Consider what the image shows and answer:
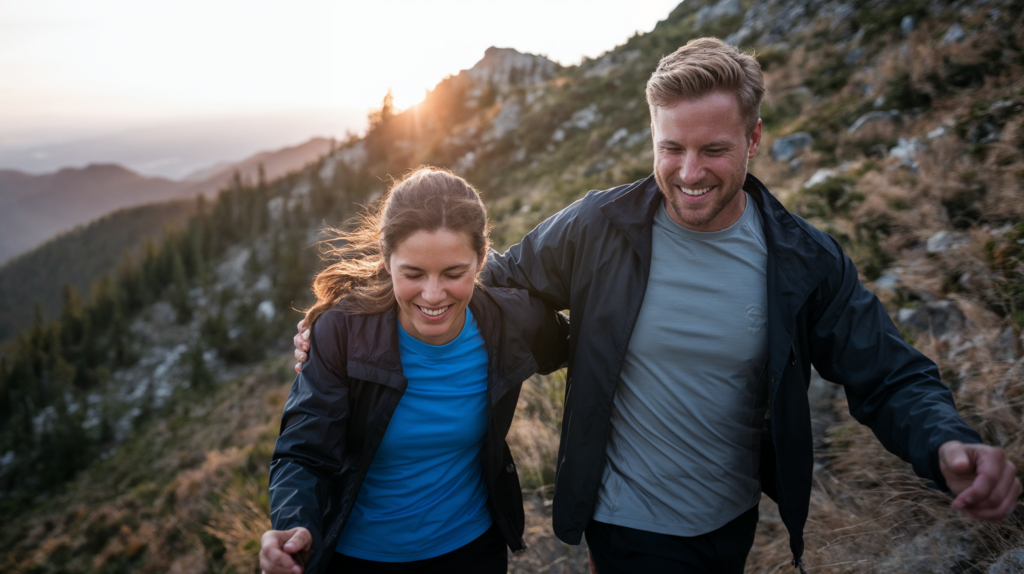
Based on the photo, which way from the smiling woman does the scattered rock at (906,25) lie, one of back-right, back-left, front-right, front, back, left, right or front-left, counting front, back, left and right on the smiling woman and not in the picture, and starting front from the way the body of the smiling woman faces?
back-left

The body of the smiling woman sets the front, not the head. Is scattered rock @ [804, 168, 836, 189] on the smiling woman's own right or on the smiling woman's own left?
on the smiling woman's own left

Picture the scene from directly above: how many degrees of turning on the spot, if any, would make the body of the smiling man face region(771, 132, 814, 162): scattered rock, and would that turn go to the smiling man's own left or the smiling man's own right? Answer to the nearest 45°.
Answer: approximately 180°

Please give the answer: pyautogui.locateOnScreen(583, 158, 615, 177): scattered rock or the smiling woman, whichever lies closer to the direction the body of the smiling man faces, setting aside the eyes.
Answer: the smiling woman

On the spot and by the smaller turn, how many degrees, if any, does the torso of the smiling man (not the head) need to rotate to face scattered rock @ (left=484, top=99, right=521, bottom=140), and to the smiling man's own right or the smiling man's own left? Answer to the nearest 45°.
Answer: approximately 180°

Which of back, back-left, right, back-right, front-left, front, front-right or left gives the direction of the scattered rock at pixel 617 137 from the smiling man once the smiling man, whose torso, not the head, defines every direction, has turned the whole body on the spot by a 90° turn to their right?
right

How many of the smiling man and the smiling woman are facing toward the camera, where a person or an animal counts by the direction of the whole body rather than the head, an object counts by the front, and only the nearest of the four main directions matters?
2

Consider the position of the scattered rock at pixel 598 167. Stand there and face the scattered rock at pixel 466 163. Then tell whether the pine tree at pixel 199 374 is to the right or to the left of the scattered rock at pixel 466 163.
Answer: left

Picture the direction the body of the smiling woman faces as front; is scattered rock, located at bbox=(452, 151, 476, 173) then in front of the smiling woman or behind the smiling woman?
behind
